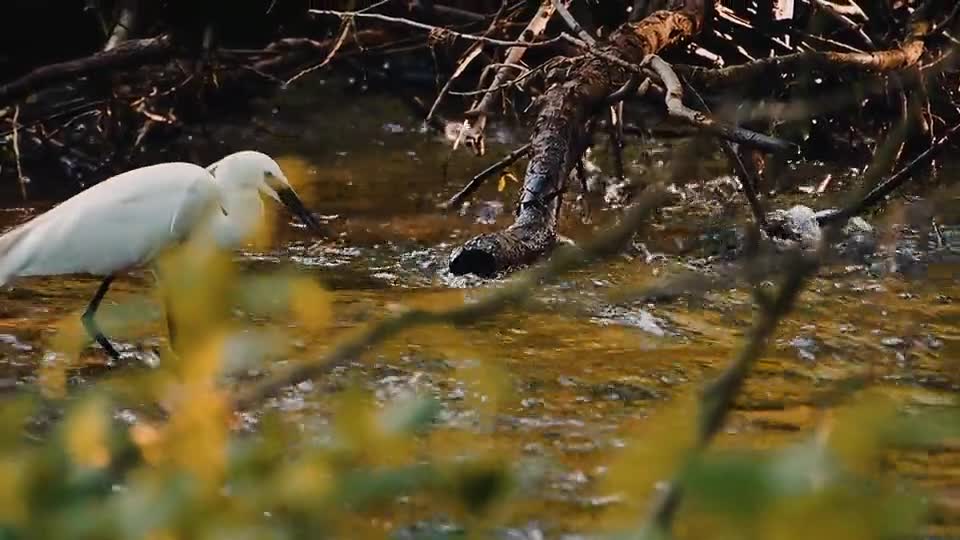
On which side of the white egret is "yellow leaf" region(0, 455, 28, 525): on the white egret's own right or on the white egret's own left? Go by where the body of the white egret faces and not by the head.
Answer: on the white egret's own right

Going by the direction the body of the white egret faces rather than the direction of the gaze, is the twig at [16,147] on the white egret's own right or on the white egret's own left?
on the white egret's own left

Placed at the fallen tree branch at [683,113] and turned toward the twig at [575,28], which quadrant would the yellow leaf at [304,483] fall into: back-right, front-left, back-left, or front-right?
back-left

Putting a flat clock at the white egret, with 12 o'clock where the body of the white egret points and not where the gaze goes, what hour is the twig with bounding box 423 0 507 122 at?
The twig is roughly at 11 o'clock from the white egret.

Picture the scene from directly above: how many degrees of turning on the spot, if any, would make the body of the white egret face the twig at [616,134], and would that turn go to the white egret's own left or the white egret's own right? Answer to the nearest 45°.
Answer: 0° — it already faces it

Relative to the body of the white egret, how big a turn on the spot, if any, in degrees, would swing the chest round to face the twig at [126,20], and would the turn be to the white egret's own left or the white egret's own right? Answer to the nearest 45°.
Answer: approximately 90° to the white egret's own left

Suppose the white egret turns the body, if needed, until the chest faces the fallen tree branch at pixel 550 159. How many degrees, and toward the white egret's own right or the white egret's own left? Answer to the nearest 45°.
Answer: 0° — it already faces it

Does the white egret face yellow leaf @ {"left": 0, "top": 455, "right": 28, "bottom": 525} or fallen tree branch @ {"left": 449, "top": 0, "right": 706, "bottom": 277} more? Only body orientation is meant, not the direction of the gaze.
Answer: the fallen tree branch

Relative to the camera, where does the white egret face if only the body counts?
to the viewer's right

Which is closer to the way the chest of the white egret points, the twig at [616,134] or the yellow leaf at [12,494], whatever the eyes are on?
the twig
